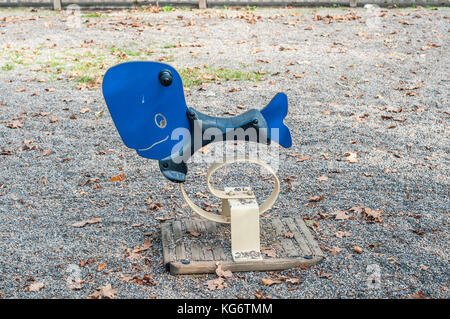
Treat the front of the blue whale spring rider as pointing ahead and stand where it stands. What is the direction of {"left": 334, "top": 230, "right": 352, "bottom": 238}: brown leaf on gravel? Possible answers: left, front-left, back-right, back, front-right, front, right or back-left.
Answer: back

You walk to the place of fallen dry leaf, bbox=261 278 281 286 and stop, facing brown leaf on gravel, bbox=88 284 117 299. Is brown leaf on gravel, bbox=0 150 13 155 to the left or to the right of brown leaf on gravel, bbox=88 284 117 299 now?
right

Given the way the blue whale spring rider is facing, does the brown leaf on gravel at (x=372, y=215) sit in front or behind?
behind

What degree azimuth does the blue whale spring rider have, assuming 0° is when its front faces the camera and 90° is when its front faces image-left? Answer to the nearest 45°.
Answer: approximately 90°

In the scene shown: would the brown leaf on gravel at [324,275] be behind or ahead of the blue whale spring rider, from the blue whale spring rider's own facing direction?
behind

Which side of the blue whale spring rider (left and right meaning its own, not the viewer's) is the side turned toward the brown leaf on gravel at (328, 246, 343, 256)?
back

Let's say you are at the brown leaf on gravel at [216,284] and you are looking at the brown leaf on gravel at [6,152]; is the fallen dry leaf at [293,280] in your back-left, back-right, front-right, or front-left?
back-right

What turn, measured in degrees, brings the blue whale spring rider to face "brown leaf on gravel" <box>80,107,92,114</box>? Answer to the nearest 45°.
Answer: approximately 90° to its right

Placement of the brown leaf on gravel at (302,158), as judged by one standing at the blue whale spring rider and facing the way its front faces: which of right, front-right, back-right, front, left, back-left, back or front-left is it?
back-right

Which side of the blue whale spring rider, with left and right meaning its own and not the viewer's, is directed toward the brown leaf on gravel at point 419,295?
back

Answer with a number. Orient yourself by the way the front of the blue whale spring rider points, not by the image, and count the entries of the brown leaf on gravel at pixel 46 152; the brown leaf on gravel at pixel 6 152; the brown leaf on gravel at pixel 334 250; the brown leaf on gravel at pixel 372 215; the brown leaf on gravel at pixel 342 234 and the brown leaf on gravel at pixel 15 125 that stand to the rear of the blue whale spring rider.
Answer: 3

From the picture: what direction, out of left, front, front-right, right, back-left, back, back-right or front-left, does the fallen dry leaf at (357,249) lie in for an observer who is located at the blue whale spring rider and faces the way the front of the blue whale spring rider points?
back

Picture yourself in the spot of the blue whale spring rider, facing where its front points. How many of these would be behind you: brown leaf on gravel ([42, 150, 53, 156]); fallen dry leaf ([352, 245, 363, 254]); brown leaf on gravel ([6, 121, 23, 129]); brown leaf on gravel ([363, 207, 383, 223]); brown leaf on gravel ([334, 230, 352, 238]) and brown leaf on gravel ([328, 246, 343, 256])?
4
